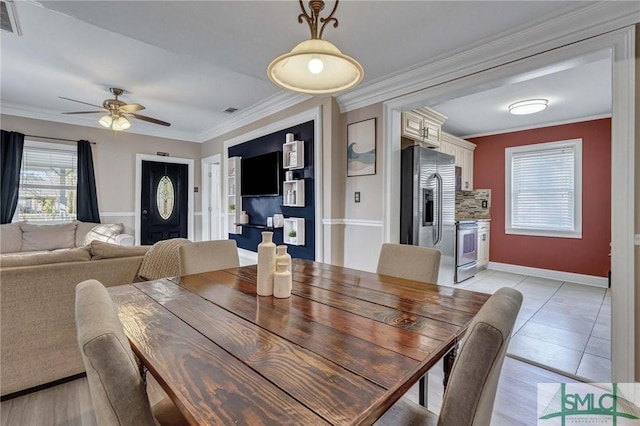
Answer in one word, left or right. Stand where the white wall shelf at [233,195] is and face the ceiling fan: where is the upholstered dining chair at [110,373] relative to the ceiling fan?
left

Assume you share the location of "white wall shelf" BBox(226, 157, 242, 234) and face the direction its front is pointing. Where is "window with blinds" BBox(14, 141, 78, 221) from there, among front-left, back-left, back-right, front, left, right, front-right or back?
front-right

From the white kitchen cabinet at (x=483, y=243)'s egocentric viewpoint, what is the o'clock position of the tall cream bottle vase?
The tall cream bottle vase is roughly at 2 o'clock from the white kitchen cabinet.

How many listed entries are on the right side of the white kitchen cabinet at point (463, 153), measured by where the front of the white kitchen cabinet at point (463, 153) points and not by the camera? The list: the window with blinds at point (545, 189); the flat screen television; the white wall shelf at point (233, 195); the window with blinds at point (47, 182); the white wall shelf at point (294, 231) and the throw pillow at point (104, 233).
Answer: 5

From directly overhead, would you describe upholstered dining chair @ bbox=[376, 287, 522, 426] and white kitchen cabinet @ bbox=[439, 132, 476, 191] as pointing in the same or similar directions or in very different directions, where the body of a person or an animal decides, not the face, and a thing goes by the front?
very different directions

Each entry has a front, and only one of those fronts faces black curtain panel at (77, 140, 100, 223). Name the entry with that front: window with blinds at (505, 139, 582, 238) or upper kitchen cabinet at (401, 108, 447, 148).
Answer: the window with blinds

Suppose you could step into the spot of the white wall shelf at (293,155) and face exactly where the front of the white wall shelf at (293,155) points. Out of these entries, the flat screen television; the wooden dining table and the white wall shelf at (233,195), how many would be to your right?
2

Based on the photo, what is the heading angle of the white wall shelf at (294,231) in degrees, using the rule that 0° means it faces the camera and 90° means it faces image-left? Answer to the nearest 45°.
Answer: approximately 45°

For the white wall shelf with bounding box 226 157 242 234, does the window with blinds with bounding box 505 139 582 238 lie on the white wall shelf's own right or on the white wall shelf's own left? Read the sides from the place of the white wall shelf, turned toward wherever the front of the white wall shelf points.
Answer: on the white wall shelf's own left
